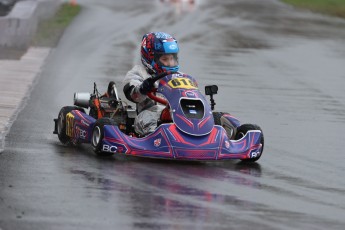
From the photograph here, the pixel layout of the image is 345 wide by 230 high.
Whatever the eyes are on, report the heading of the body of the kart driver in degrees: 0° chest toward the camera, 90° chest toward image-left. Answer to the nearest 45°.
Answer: approximately 315°

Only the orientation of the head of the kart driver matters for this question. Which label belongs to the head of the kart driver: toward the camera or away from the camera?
toward the camera

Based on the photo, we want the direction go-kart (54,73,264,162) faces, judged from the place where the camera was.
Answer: facing the viewer and to the right of the viewer
